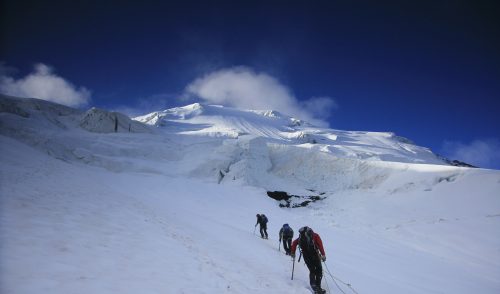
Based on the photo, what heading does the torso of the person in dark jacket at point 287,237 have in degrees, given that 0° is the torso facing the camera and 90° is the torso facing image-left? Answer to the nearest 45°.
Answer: approximately 180°

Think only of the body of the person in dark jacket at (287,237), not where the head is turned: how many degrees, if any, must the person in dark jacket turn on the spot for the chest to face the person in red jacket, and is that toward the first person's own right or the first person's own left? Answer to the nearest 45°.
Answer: approximately 180°
